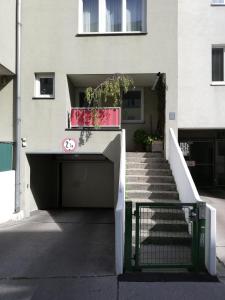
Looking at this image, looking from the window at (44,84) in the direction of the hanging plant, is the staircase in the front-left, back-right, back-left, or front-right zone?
front-right

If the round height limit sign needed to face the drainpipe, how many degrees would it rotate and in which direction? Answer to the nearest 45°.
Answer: approximately 90° to its right

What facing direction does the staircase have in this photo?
toward the camera

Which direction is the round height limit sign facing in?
toward the camera

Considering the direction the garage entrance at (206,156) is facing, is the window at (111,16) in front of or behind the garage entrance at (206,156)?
in front

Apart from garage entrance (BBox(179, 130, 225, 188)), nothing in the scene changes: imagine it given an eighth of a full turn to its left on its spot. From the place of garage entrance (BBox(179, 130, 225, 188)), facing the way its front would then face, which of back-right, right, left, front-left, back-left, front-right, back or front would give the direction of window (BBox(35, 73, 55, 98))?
right

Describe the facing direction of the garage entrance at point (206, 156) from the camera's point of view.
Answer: facing the viewer

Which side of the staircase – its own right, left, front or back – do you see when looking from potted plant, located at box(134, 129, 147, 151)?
back

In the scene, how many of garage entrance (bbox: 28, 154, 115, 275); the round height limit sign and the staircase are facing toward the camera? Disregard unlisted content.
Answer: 3

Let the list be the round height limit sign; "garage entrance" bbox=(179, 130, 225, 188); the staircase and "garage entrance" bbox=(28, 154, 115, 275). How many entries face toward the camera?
4

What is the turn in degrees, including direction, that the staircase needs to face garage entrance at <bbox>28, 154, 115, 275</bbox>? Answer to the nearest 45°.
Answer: approximately 135° to its right
